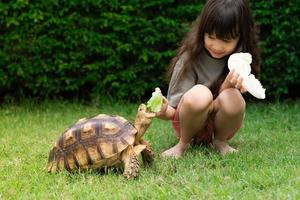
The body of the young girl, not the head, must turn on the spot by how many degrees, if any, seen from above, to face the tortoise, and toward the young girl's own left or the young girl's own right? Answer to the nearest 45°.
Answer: approximately 45° to the young girl's own right

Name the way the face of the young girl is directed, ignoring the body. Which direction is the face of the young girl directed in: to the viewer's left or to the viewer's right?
to the viewer's left

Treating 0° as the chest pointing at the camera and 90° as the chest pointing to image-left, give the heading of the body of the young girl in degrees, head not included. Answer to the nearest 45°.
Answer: approximately 0°
